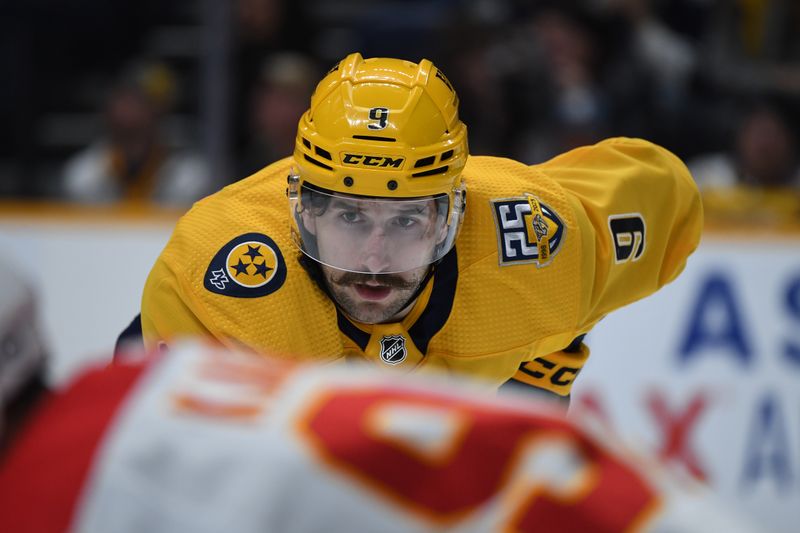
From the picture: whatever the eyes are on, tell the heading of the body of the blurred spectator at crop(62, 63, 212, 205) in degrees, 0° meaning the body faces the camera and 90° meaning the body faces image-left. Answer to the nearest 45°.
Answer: approximately 0°

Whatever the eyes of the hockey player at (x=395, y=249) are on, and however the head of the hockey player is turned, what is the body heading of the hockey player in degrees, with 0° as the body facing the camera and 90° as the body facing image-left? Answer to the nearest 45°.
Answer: approximately 0°

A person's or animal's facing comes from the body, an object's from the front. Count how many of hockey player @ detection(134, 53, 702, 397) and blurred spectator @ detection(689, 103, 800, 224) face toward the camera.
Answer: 2

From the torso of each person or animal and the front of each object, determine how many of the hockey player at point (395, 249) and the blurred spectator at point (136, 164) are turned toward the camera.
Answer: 2

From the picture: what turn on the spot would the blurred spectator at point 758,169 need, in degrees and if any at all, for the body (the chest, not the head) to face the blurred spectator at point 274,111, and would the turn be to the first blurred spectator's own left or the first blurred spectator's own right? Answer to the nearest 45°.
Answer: approximately 90° to the first blurred spectator's own right

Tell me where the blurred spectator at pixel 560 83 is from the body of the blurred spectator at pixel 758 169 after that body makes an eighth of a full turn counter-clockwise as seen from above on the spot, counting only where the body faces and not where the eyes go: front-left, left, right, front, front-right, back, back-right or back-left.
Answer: back-right

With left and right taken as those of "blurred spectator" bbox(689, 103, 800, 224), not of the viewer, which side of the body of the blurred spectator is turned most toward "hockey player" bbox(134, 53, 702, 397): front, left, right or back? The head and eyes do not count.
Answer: front

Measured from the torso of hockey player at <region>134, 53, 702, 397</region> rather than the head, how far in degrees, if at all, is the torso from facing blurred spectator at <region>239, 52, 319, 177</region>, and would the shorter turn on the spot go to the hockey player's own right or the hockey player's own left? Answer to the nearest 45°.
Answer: approximately 180°

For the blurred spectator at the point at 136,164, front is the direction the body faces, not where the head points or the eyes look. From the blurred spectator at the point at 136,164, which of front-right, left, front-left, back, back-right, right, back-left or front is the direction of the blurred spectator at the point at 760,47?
left

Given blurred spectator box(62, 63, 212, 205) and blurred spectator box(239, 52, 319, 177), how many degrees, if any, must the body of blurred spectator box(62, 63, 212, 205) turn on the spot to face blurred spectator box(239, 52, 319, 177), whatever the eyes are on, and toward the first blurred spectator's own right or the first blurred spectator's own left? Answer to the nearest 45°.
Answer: approximately 90° to the first blurred spectator's own left
